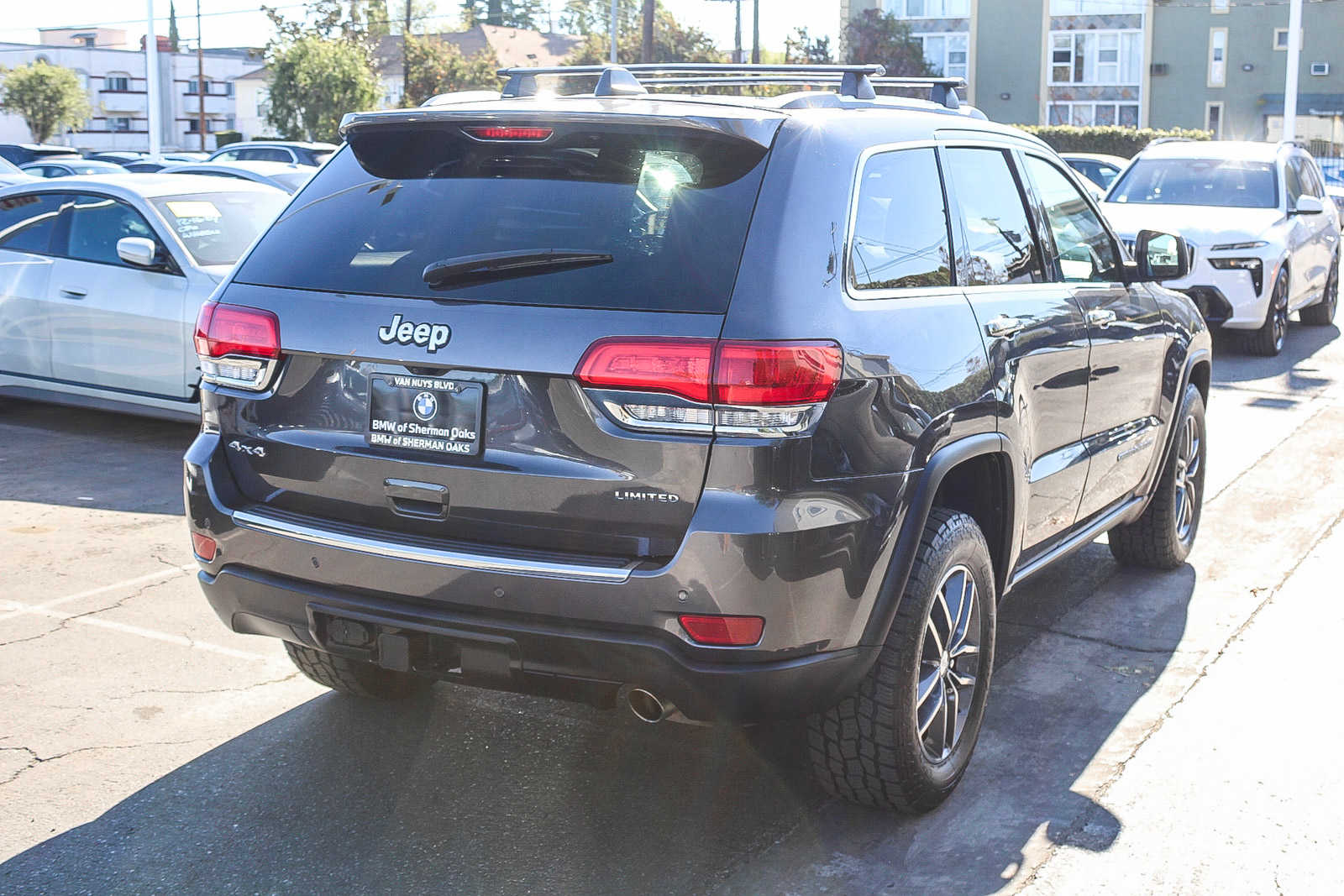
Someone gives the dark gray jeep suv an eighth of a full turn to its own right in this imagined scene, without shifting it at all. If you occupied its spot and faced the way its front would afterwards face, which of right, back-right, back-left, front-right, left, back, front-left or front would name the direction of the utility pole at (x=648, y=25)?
left

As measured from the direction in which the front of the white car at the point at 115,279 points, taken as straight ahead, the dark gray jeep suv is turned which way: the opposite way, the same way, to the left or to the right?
to the left

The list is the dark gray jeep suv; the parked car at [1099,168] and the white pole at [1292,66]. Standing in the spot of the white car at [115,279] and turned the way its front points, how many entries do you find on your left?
2

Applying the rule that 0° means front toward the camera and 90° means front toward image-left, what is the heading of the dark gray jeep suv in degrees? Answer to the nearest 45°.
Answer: approximately 225°

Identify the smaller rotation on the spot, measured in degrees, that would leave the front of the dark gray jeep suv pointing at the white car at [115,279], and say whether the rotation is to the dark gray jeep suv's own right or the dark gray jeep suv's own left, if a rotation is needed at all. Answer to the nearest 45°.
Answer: approximately 90° to the dark gray jeep suv's own left

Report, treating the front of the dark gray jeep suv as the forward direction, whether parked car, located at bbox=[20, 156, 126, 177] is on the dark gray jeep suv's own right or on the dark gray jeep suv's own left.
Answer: on the dark gray jeep suv's own left

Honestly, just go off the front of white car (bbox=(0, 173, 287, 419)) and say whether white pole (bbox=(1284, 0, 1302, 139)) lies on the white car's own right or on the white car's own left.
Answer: on the white car's own left

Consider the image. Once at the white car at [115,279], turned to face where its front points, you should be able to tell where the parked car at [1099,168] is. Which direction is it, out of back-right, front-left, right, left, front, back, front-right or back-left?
left

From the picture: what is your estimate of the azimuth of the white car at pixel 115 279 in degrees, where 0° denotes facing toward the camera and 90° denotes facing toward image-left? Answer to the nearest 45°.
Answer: approximately 315°
